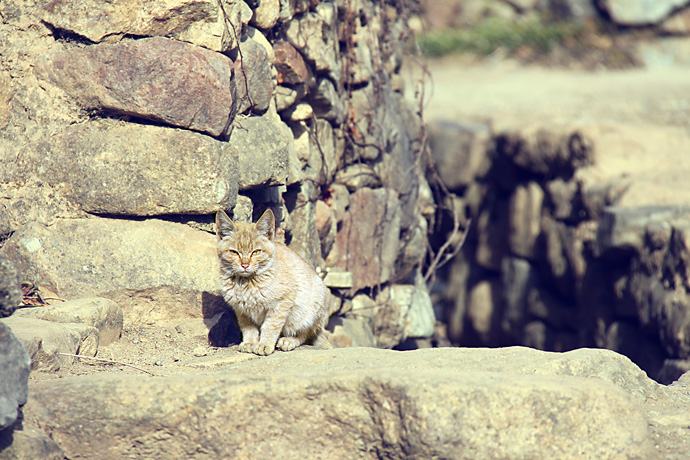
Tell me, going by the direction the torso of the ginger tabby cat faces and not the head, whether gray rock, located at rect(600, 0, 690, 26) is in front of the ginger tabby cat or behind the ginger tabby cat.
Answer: behind

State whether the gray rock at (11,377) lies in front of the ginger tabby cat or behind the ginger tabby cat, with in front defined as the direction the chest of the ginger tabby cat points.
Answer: in front

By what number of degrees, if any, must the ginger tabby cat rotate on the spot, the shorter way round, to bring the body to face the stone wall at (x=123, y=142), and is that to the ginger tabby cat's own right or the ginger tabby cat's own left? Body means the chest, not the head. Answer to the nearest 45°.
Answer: approximately 90° to the ginger tabby cat's own right

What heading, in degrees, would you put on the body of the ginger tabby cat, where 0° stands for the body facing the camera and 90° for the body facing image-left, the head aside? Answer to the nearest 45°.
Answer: approximately 45°

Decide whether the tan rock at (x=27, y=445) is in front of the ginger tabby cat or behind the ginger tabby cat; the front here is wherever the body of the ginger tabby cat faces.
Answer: in front

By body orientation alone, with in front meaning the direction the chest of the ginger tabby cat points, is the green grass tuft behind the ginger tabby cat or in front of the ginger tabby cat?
behind

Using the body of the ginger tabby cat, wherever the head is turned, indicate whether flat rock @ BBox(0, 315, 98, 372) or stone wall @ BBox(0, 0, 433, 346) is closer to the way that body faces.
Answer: the flat rock

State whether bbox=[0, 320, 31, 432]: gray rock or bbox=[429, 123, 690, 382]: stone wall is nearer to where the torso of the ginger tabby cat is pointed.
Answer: the gray rock

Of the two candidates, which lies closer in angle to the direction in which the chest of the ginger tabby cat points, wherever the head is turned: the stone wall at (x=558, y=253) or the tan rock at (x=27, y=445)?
the tan rock
